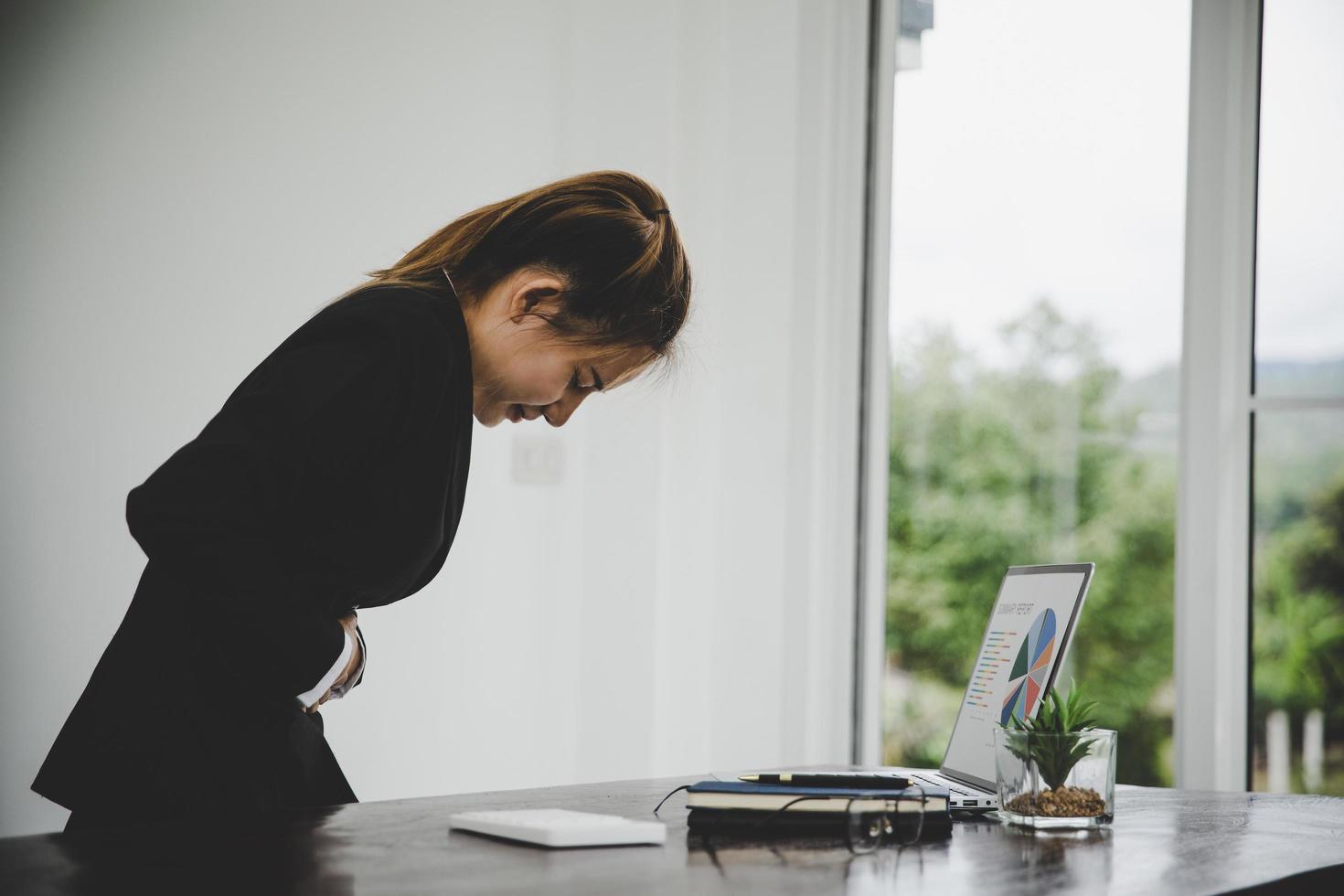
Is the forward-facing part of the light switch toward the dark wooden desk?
yes

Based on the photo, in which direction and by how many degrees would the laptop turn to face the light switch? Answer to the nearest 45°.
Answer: approximately 45° to its right

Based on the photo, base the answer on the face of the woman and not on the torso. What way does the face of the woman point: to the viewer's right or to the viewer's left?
to the viewer's right

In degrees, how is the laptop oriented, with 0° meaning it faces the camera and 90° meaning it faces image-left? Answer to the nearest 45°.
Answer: approximately 90°

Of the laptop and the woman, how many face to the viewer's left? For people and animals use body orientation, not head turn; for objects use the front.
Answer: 1

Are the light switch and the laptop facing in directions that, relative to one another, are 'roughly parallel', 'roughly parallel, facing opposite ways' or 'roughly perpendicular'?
roughly perpendicular

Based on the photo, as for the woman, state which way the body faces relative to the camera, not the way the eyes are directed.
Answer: to the viewer's right

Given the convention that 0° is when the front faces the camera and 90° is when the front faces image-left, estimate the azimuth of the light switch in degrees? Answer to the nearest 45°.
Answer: approximately 0°
